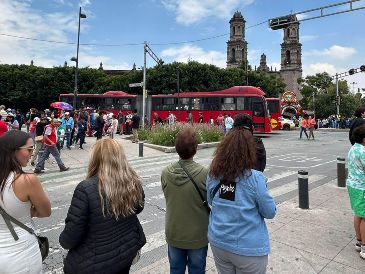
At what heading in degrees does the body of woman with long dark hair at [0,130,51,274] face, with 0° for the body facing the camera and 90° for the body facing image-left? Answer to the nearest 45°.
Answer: approximately 225°

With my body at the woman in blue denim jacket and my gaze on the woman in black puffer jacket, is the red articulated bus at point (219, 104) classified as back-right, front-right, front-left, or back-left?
back-right

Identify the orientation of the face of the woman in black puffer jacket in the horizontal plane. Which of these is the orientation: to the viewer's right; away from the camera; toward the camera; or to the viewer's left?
away from the camera

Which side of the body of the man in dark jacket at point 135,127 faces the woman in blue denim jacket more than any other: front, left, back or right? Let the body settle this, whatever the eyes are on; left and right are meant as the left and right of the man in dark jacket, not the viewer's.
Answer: back

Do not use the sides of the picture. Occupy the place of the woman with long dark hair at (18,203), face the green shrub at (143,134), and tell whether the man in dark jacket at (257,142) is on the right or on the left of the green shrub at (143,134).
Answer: right

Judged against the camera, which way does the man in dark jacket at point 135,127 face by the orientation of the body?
away from the camera

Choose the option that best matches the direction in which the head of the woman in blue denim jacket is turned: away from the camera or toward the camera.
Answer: away from the camera

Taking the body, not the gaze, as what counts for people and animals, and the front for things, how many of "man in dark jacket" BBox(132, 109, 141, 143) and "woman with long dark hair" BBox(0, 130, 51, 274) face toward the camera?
0

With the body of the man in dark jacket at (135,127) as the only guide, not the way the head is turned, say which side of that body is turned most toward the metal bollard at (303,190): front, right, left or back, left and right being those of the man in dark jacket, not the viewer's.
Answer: back

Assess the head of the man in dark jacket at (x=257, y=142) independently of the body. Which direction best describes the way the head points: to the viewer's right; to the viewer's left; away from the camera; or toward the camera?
away from the camera
